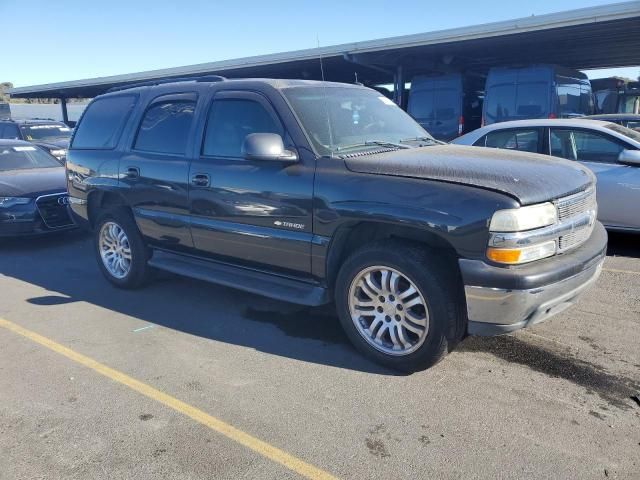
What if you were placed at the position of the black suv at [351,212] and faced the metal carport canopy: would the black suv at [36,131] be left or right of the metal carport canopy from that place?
left

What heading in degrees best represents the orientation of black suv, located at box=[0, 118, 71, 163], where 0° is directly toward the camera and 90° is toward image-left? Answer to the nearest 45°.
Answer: approximately 315°

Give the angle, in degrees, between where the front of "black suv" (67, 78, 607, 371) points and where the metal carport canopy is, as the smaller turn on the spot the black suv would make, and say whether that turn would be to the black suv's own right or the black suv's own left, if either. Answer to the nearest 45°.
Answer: approximately 135° to the black suv's own left

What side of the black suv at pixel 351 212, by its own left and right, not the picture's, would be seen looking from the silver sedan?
left

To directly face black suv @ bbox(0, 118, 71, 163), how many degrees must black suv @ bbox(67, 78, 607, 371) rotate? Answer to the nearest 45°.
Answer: approximately 180°
